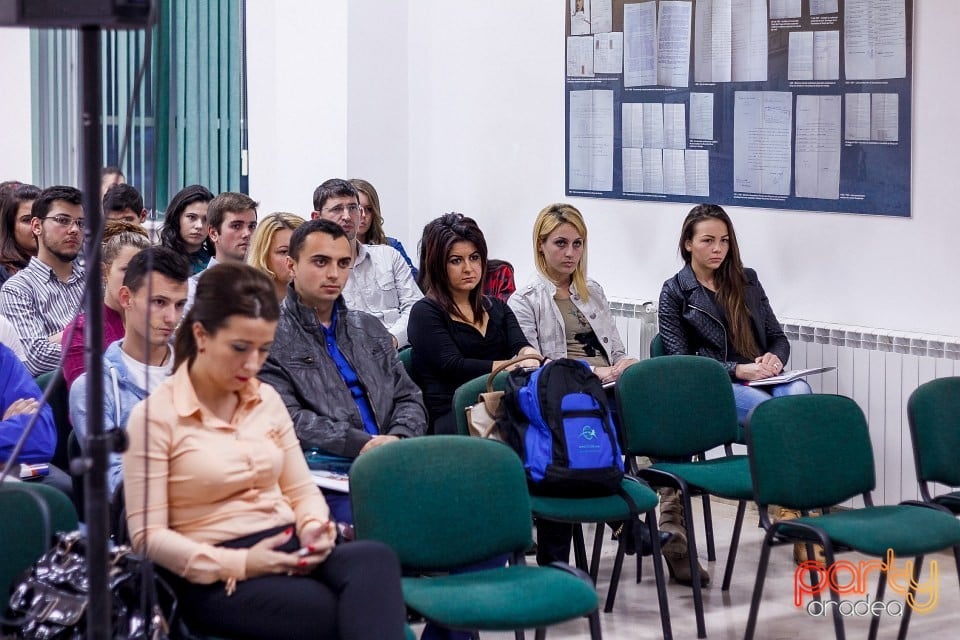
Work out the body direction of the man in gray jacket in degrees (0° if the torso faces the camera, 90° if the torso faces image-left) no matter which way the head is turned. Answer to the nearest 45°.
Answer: approximately 315°

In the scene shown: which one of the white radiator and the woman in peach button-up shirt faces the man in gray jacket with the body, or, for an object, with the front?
the white radiator

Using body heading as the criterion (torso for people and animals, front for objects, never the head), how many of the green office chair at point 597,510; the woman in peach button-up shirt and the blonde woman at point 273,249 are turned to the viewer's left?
0

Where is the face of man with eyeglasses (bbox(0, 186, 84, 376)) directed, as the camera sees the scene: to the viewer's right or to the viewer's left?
to the viewer's right

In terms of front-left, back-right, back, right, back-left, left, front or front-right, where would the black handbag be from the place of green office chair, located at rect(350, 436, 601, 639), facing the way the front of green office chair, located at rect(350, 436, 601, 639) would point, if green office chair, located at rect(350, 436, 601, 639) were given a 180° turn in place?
left

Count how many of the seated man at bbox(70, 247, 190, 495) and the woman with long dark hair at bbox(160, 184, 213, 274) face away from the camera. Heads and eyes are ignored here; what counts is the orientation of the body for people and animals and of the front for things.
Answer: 0

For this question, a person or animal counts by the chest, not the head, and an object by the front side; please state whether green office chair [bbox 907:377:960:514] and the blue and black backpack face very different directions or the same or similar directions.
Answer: same or similar directions

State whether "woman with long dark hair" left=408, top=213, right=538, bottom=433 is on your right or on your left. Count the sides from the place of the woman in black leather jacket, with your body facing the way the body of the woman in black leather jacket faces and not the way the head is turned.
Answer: on your right

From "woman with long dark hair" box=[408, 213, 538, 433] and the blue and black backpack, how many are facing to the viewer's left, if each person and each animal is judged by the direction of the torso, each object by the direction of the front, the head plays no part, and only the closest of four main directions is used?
0

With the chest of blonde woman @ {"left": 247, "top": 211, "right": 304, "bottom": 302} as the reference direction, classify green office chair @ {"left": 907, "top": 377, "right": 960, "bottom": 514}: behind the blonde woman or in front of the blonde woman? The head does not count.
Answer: in front

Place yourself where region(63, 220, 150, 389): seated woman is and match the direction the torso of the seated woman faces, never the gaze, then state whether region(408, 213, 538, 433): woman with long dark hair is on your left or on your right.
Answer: on your left

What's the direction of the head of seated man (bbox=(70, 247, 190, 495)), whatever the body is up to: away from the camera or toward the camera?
toward the camera
